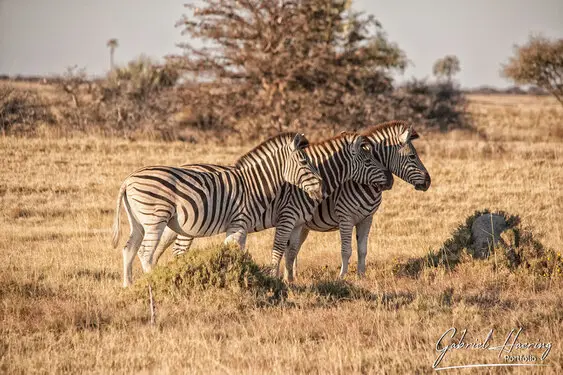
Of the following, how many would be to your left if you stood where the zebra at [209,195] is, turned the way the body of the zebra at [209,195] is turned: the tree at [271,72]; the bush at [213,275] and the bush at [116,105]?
2

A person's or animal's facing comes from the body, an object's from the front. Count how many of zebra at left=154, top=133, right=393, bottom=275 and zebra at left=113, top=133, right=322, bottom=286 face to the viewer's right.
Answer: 2

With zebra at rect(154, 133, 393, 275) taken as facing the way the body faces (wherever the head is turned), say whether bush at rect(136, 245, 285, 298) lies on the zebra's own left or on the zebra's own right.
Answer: on the zebra's own right

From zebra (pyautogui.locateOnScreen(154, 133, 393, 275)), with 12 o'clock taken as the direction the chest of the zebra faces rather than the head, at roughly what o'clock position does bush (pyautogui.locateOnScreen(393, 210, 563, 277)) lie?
The bush is roughly at 12 o'clock from the zebra.

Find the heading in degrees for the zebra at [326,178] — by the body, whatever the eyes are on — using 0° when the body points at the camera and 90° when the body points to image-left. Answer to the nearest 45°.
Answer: approximately 270°

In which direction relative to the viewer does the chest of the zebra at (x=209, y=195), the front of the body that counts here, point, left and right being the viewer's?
facing to the right of the viewer

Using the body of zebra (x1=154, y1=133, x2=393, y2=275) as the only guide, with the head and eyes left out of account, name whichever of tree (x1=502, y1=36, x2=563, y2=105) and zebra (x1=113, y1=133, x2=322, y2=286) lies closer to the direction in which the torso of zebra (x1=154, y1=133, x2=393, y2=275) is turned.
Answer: the tree

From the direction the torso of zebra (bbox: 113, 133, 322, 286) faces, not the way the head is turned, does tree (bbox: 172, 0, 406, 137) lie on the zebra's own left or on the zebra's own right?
on the zebra's own left

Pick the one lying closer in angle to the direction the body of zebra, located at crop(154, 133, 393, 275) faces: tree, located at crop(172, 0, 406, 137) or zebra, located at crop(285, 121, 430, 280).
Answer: the zebra

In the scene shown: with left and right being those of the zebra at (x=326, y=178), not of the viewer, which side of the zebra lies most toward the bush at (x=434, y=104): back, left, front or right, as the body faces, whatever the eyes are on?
left

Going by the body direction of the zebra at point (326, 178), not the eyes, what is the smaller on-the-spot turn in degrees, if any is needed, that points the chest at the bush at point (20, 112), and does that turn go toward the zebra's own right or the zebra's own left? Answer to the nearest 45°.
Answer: approximately 135° to the zebra's own left
